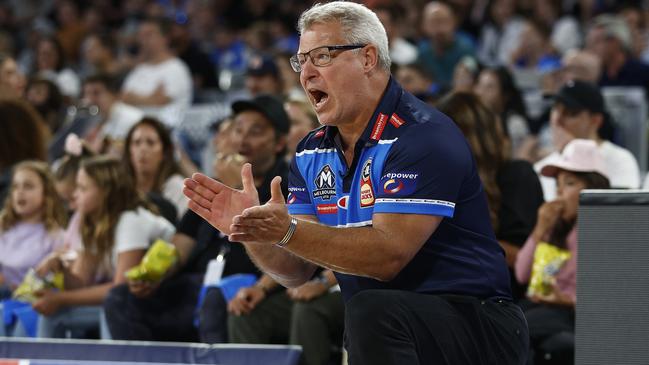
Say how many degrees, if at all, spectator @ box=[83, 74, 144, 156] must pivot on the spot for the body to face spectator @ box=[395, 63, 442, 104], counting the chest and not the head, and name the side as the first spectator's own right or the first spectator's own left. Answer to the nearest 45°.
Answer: approximately 90° to the first spectator's own left

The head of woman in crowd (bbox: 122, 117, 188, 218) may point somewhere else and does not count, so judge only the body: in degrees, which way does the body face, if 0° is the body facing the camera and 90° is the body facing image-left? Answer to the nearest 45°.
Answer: approximately 45°

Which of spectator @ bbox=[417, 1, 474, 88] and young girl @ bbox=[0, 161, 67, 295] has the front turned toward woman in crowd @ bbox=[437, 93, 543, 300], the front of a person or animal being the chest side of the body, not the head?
the spectator

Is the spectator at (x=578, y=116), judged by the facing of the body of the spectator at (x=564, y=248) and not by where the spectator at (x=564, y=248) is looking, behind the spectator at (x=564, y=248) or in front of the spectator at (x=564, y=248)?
behind

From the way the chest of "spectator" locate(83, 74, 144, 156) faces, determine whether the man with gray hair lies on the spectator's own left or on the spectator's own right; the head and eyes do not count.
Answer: on the spectator's own left
